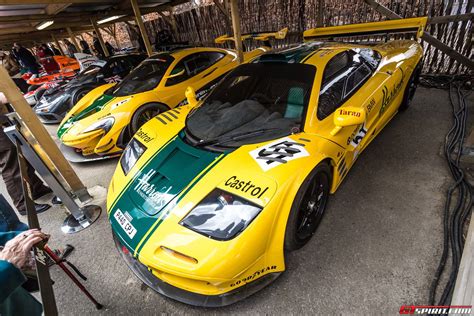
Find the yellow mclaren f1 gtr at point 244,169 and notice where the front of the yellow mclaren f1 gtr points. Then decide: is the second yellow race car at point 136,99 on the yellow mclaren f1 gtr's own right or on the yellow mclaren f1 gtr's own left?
on the yellow mclaren f1 gtr's own right

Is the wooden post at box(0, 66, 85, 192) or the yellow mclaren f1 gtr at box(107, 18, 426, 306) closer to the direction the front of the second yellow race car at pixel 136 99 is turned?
the wooden post

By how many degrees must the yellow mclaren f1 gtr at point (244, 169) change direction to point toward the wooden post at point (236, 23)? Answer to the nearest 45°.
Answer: approximately 135° to its right

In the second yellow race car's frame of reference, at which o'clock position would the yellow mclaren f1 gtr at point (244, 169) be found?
The yellow mclaren f1 gtr is roughly at 10 o'clock from the second yellow race car.

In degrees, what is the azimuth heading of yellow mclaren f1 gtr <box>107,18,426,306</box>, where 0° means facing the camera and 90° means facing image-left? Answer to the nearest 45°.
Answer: approximately 45°

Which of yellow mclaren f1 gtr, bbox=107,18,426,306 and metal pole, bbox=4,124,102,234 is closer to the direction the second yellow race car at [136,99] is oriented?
the metal pole

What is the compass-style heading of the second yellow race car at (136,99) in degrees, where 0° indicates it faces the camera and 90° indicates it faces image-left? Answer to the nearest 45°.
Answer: approximately 45°

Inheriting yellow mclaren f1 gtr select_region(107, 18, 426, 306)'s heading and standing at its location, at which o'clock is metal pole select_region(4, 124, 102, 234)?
The metal pole is roughly at 2 o'clock from the yellow mclaren f1 gtr.
